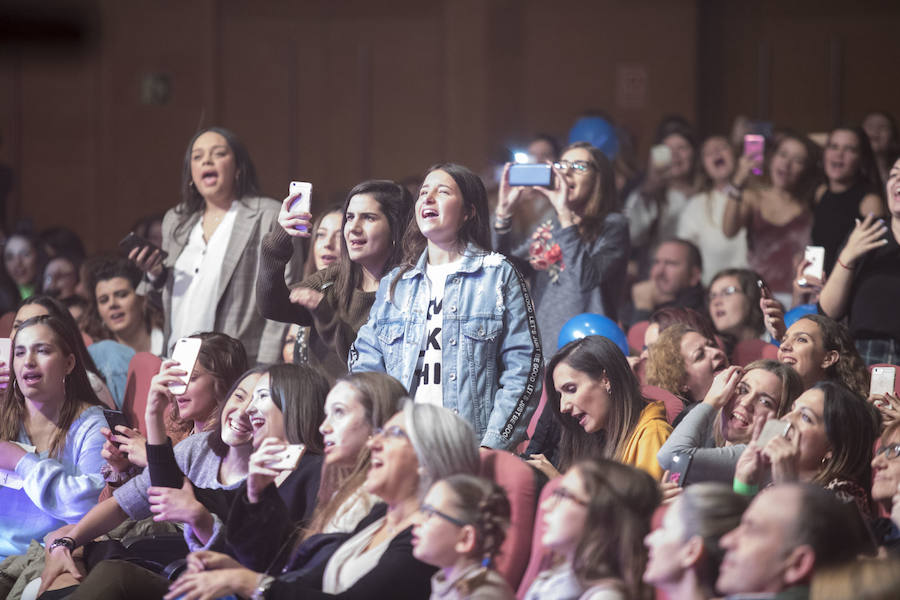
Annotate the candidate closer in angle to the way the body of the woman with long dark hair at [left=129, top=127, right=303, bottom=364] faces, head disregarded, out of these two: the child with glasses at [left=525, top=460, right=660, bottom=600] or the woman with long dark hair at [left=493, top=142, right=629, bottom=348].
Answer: the child with glasses

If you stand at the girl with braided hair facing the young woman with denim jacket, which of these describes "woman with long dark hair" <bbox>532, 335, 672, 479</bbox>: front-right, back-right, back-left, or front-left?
front-right

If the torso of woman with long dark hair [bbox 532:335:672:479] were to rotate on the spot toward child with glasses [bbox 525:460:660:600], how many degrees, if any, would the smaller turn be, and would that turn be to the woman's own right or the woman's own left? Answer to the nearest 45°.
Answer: approximately 45° to the woman's own left

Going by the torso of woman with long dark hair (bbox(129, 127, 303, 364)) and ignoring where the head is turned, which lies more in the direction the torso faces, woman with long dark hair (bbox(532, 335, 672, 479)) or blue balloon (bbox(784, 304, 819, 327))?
the woman with long dark hair

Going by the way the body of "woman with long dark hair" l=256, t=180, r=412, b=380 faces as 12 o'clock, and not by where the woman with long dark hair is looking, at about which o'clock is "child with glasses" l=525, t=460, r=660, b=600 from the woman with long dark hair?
The child with glasses is roughly at 10 o'clock from the woman with long dark hair.

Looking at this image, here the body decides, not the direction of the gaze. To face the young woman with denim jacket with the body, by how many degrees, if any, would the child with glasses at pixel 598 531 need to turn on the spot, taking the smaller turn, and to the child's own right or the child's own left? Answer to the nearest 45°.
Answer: approximately 90° to the child's own right

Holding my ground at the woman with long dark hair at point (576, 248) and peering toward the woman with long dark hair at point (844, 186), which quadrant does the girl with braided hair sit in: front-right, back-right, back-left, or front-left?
back-right

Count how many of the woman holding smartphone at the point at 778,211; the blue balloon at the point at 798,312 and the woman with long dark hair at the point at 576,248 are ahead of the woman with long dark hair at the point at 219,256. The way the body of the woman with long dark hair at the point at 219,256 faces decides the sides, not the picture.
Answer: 0

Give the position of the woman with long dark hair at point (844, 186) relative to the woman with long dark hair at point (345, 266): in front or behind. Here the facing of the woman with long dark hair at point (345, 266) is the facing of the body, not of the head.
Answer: behind

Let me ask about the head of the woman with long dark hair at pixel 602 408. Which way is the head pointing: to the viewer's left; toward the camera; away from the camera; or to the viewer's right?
to the viewer's left

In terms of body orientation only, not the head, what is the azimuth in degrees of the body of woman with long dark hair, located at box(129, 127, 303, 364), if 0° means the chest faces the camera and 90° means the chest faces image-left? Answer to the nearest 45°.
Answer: approximately 45°

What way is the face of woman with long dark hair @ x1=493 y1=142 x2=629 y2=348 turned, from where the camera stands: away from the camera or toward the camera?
toward the camera

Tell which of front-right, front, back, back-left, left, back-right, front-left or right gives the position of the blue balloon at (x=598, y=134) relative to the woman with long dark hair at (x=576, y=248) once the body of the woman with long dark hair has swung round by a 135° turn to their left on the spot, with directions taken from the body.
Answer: left

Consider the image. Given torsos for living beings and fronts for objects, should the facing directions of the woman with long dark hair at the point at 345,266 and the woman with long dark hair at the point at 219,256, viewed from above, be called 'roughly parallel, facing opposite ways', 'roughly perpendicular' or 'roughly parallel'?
roughly parallel
